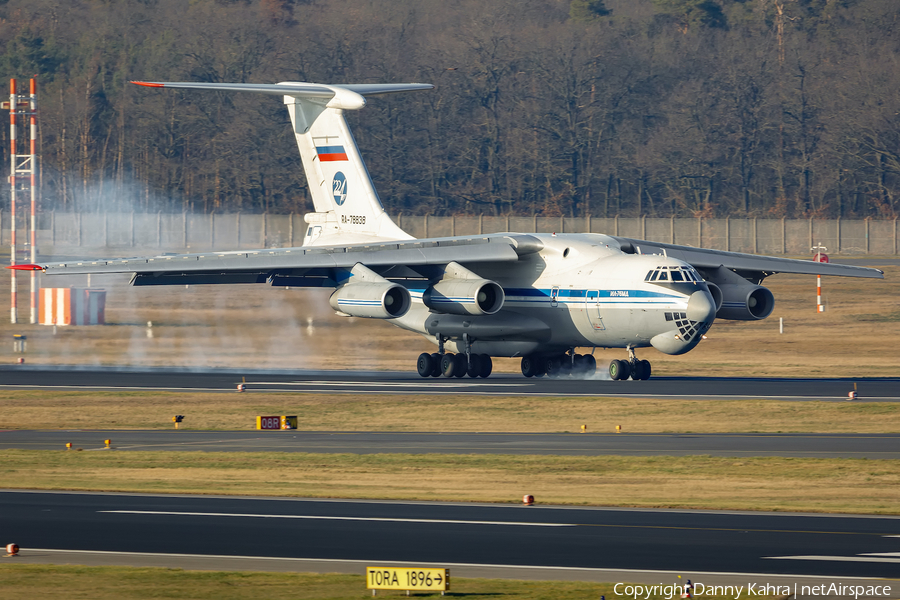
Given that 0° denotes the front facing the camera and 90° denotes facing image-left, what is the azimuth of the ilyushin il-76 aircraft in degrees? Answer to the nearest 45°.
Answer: approximately 315°

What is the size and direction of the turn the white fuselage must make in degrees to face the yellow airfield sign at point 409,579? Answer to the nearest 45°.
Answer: approximately 45° to its right

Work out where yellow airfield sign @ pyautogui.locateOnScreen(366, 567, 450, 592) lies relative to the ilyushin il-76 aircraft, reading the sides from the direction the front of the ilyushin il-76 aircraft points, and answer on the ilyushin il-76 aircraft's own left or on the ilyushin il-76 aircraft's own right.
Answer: on the ilyushin il-76 aircraft's own right

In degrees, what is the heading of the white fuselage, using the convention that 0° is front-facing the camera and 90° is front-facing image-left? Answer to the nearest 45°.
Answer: approximately 315°
